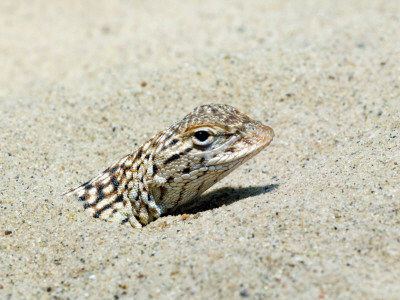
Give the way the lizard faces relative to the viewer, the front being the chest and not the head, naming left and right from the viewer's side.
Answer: facing to the right of the viewer
